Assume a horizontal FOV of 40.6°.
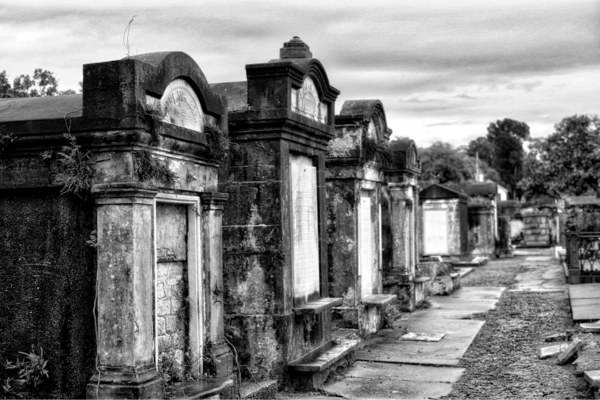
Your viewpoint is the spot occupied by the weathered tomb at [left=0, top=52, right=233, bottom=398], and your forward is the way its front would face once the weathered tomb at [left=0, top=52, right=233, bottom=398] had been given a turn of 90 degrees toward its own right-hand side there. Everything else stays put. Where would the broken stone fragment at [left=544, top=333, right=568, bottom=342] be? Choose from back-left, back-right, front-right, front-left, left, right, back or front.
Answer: back

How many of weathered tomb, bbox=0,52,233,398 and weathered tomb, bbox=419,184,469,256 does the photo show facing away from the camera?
0

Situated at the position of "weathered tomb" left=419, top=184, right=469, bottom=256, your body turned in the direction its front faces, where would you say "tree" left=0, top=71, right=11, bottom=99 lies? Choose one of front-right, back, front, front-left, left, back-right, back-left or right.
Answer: front-right

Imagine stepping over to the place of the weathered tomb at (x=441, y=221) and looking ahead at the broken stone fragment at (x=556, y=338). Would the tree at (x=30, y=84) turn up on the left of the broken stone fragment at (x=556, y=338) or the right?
right

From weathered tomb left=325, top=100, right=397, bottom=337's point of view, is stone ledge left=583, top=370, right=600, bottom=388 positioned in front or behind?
in front

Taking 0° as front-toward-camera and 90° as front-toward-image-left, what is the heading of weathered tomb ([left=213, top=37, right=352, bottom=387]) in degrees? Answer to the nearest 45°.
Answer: approximately 315°

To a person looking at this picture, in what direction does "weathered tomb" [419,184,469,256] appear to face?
facing the viewer

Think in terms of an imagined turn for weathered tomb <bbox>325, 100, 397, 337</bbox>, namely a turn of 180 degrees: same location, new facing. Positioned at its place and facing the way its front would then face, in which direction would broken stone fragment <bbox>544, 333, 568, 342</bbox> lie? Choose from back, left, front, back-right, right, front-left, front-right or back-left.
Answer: back-right

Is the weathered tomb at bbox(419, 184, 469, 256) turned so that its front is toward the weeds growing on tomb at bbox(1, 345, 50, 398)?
yes

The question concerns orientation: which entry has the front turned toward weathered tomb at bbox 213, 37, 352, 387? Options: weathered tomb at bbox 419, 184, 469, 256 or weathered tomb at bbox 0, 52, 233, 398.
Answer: weathered tomb at bbox 419, 184, 469, 256

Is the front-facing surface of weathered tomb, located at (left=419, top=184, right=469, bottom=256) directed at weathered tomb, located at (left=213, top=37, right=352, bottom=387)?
yes
